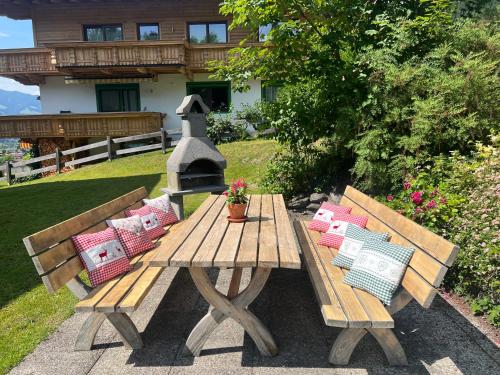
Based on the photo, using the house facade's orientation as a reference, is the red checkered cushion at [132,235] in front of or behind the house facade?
in front

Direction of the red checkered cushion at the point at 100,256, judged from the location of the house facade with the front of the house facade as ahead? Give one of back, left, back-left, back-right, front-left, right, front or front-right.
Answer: front

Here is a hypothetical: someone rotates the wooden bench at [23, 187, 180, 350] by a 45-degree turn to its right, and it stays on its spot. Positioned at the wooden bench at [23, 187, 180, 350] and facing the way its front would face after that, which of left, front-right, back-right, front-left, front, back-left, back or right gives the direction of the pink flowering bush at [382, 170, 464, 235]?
left

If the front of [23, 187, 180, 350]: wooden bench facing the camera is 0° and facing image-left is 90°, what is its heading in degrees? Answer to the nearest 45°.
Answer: approximately 315°

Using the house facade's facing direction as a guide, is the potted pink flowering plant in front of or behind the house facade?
in front

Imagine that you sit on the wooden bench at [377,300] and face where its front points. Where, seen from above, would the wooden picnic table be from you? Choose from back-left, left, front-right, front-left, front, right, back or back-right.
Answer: front

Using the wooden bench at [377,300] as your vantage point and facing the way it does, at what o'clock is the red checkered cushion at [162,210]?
The red checkered cushion is roughly at 1 o'clock from the wooden bench.

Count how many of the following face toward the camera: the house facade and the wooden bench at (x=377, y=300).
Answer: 1

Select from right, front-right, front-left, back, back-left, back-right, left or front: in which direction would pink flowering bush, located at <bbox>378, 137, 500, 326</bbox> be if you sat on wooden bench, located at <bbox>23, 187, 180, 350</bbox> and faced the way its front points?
front-left

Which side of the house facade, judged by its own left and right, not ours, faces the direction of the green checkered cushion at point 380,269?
front

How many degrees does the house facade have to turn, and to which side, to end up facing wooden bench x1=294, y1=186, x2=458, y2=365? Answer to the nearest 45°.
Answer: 0° — it already faces it

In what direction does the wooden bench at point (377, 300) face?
to the viewer's left

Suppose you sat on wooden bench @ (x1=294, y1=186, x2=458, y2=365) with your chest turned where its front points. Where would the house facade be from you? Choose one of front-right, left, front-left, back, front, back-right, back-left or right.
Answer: front-right

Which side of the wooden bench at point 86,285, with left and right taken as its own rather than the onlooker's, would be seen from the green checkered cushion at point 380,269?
front

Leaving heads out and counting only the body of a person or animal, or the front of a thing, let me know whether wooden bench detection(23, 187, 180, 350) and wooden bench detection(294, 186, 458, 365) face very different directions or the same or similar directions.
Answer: very different directions

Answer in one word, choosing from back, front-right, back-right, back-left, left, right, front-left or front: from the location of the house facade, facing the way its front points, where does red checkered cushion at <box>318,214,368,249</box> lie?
front

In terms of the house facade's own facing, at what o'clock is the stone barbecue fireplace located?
The stone barbecue fireplace is roughly at 12 o'clock from the house facade.

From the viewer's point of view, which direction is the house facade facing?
toward the camera

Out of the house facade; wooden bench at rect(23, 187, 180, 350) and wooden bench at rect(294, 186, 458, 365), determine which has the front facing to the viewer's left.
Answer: wooden bench at rect(294, 186, 458, 365)

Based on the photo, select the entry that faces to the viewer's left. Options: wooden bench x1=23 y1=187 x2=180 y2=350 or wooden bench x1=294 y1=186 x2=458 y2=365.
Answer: wooden bench x1=294 y1=186 x2=458 y2=365
